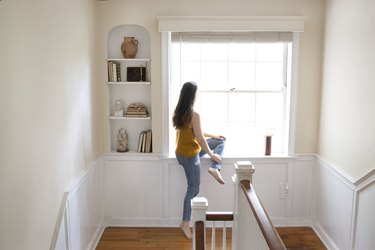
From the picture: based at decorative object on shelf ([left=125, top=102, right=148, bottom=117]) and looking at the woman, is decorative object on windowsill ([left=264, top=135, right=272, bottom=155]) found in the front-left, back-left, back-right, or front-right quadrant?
front-left

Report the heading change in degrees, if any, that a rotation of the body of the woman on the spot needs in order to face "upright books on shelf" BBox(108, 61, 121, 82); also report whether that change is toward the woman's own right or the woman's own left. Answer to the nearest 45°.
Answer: approximately 135° to the woman's own left

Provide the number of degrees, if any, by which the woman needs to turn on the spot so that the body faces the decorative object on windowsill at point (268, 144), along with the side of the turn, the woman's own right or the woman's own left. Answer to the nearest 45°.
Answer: approximately 45° to the woman's own right

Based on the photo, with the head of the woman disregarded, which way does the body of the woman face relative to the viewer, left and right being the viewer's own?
facing away from the viewer and to the right of the viewer
